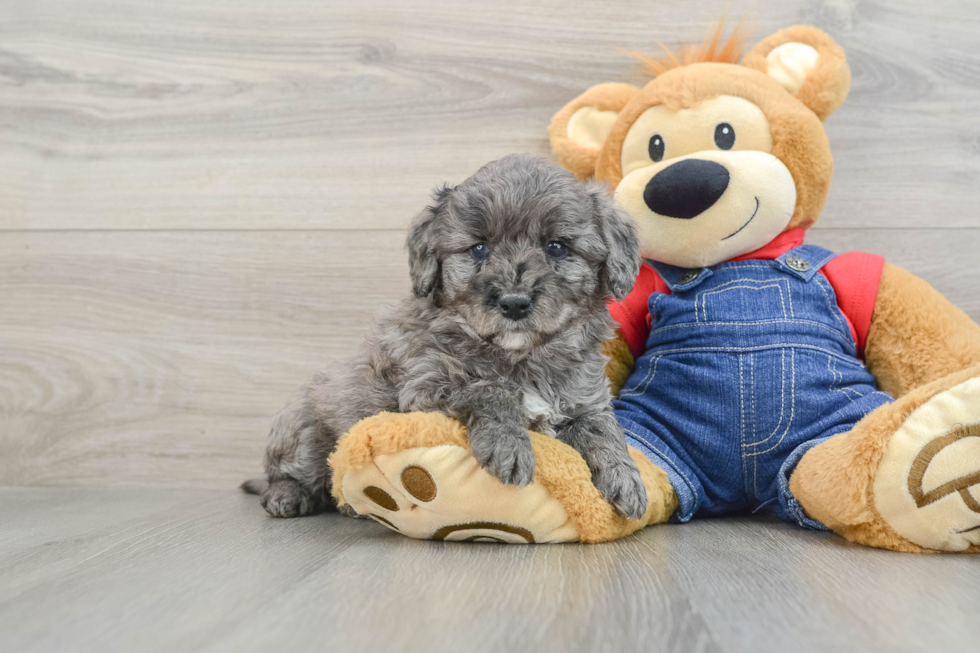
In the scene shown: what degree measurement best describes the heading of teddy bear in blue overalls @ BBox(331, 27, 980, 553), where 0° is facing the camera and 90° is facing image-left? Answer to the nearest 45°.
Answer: approximately 0°

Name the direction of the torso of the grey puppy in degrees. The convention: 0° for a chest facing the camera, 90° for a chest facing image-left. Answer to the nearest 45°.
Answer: approximately 315°
